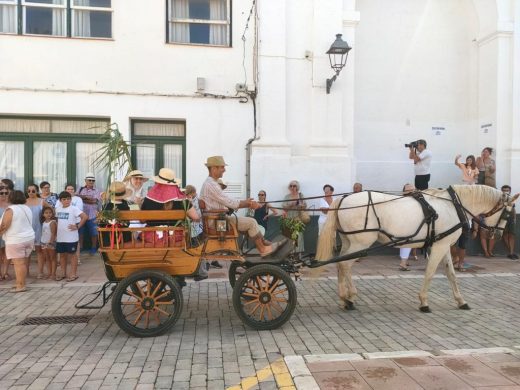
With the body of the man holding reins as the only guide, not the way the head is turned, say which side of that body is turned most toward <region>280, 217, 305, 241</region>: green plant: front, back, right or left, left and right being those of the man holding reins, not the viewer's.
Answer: front

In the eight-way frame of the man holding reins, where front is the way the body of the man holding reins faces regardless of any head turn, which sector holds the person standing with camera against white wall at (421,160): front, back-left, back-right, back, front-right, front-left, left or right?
front-left

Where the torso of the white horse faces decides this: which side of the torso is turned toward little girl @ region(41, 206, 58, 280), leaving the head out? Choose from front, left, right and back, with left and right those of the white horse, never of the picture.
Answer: back

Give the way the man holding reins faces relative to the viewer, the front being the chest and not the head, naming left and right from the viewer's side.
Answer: facing to the right of the viewer

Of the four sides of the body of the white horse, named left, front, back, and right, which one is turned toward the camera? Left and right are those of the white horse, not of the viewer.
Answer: right

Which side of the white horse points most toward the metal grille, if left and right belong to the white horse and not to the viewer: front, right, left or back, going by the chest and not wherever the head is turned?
back

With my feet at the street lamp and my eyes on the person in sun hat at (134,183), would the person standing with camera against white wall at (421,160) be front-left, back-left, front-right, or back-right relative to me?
back-left

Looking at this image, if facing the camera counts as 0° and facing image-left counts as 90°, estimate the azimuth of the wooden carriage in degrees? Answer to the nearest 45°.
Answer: approximately 270°
